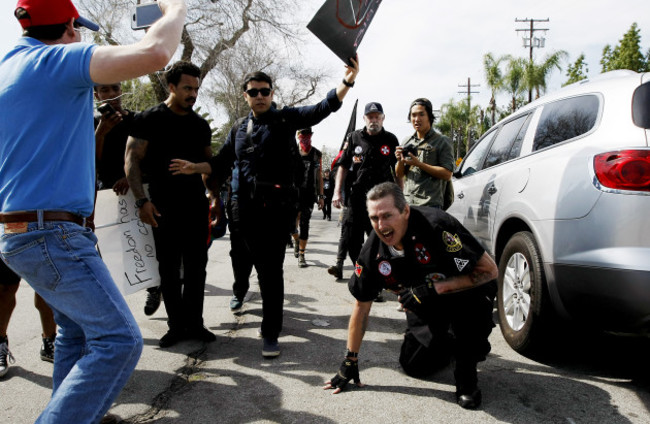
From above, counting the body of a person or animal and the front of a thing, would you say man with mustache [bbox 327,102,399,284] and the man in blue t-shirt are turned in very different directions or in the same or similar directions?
very different directions

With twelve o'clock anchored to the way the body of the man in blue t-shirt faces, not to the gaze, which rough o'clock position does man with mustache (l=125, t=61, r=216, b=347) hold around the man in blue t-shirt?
The man with mustache is roughly at 11 o'clock from the man in blue t-shirt.

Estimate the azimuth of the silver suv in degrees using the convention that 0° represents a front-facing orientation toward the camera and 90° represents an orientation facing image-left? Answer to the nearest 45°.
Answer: approximately 135°

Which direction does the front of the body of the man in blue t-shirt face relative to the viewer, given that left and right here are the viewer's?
facing away from the viewer and to the right of the viewer

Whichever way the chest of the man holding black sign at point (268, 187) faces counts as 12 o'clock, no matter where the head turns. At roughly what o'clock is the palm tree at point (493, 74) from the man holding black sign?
The palm tree is roughly at 7 o'clock from the man holding black sign.

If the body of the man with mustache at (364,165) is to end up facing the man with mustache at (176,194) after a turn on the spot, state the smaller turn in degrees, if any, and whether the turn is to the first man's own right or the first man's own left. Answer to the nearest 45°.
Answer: approximately 45° to the first man's own right
